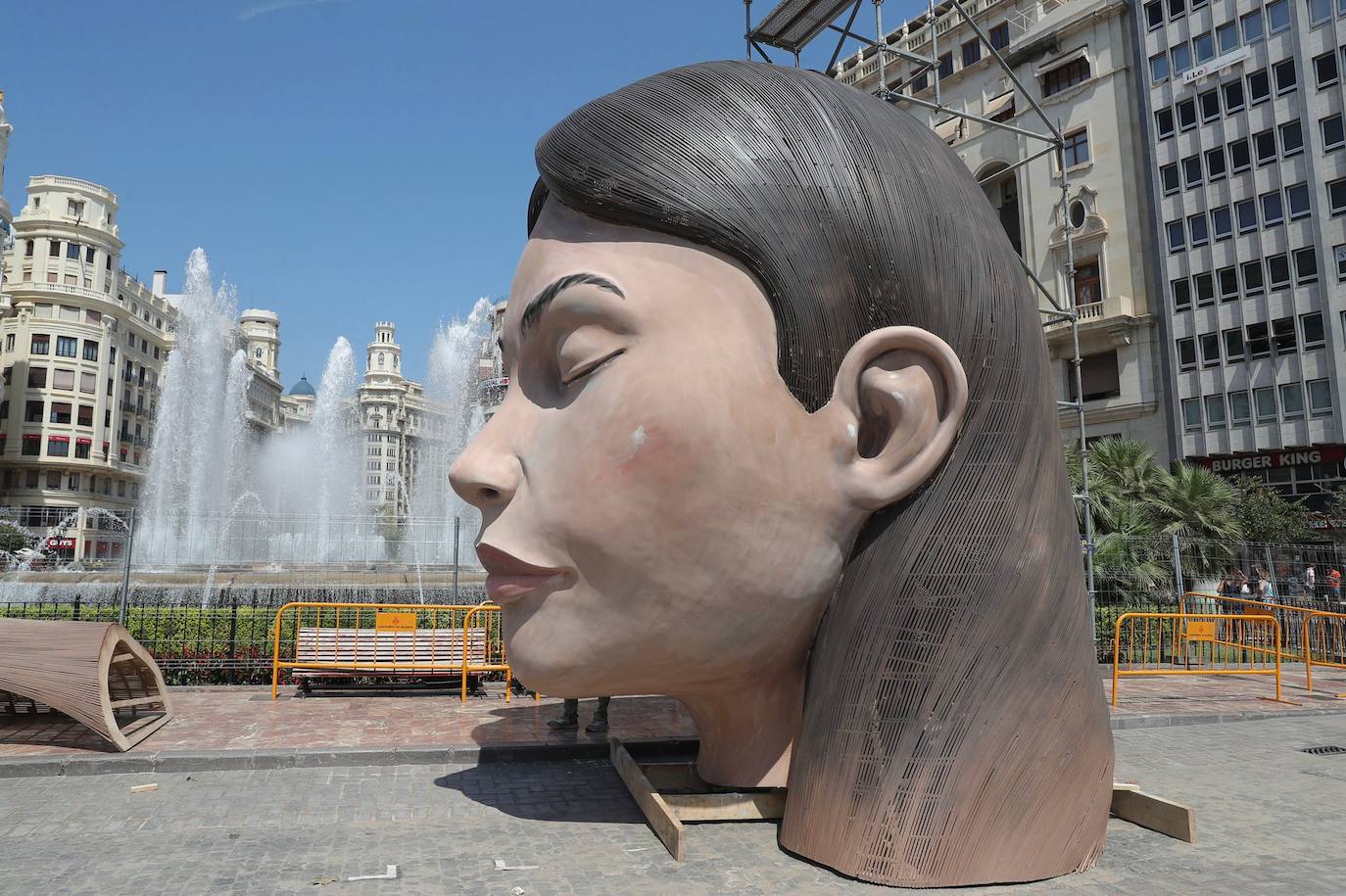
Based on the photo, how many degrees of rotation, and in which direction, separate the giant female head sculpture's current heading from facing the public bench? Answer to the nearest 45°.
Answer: approximately 45° to its right

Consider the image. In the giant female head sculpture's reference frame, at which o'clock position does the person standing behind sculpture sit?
The person standing behind sculpture is roughly at 2 o'clock from the giant female head sculpture.

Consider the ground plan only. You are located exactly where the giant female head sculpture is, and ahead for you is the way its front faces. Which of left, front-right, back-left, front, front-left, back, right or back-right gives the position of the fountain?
front-right

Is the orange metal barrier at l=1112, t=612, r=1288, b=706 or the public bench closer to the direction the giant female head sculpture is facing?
the public bench

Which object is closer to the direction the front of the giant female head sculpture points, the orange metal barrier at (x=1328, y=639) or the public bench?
the public bench

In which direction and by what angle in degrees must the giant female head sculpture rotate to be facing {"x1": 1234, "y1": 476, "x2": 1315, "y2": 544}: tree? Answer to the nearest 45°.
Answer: approximately 135° to its right

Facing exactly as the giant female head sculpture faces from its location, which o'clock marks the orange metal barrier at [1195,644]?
The orange metal barrier is roughly at 4 o'clock from the giant female head sculpture.

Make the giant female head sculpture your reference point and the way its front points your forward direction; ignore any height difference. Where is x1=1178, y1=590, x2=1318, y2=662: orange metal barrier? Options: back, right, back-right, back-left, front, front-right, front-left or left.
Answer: back-right

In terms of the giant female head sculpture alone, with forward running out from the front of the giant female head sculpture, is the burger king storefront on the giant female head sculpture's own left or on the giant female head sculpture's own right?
on the giant female head sculpture's own right

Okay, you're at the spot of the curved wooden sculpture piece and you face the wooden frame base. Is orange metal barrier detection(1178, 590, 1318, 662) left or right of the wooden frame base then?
left

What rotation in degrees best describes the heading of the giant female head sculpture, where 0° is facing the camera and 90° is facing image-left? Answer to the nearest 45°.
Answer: approximately 90°

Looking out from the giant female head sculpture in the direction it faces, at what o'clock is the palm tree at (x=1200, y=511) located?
The palm tree is roughly at 4 o'clock from the giant female head sculpture.

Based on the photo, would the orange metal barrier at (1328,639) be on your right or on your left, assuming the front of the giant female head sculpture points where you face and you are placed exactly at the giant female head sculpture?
on your right
